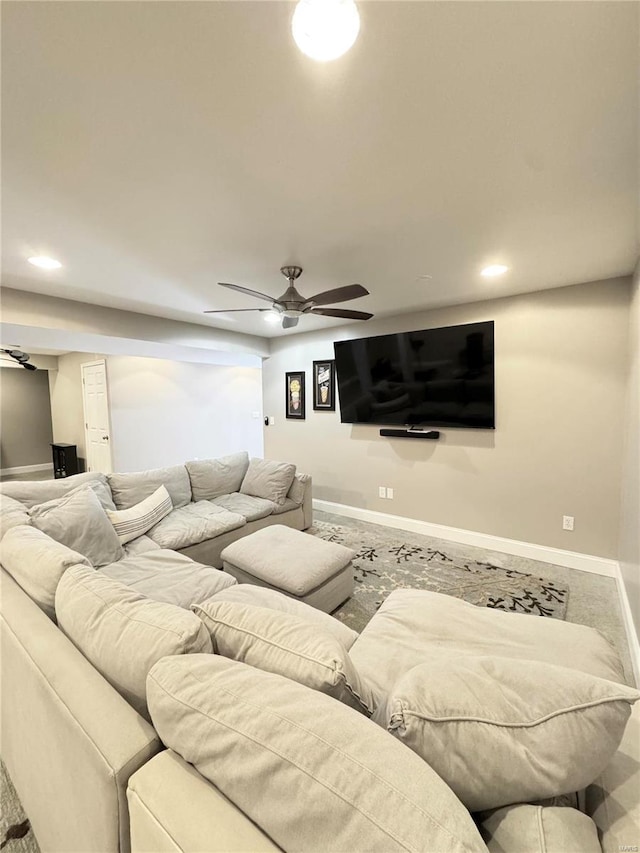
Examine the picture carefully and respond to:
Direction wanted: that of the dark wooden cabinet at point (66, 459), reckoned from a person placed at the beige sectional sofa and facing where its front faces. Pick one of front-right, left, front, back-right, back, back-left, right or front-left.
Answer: left

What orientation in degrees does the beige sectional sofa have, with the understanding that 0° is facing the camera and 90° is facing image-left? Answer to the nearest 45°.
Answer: approximately 225°

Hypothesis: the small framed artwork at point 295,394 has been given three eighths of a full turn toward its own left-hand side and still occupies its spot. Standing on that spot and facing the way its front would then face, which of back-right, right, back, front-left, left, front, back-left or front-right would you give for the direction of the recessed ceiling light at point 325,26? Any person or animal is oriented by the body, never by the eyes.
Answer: right

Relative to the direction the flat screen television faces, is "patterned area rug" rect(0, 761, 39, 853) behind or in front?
in front

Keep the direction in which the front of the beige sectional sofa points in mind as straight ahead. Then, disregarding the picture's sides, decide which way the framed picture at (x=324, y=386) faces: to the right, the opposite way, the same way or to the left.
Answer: the opposite way

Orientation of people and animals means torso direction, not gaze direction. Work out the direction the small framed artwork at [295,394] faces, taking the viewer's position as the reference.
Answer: facing the viewer and to the left of the viewer

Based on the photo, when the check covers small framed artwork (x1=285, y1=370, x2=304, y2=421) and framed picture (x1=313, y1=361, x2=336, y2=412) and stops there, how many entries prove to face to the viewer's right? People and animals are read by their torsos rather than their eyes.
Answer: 0

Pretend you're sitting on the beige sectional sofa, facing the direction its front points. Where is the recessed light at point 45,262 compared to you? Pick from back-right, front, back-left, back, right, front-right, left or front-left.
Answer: left

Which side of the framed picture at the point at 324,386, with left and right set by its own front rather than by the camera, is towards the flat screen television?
left

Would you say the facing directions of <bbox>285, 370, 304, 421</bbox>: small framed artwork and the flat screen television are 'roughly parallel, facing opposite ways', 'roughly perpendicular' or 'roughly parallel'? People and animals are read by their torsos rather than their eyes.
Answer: roughly parallel

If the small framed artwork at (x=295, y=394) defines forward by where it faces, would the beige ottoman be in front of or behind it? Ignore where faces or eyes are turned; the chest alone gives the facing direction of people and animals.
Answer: in front
